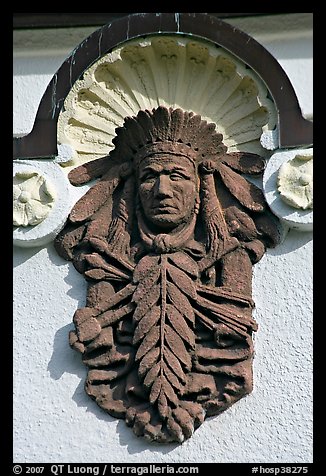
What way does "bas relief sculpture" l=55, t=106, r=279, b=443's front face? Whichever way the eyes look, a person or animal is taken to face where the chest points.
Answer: toward the camera
